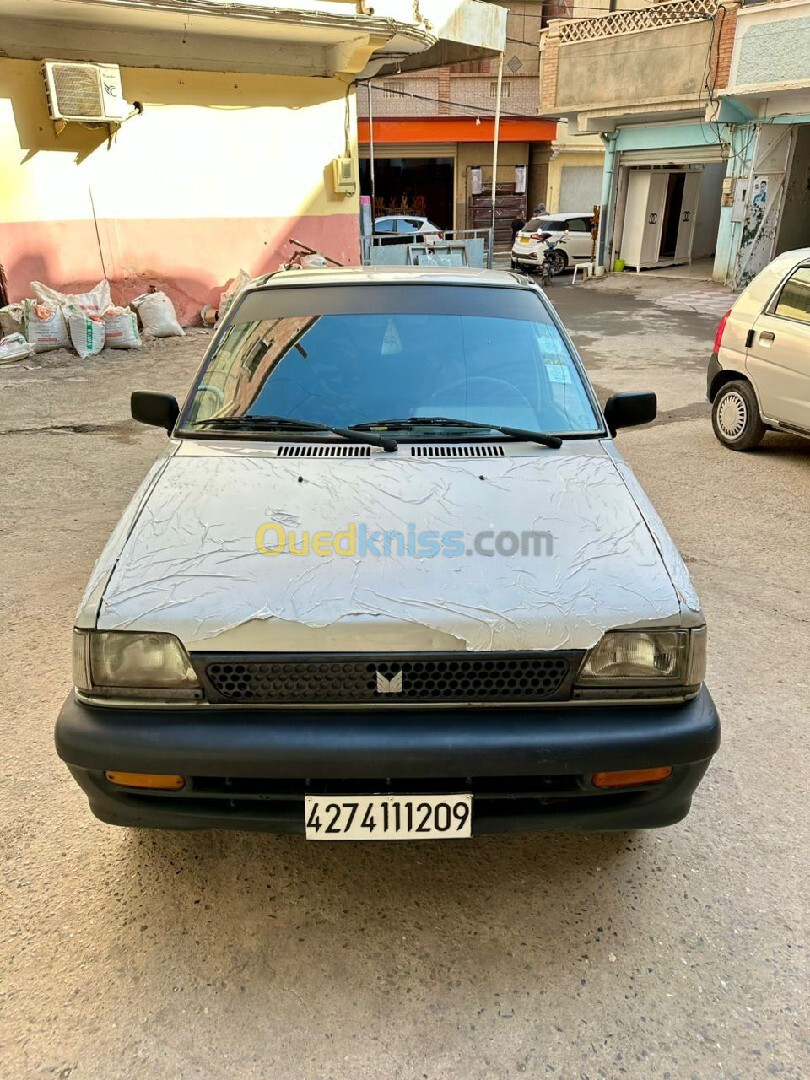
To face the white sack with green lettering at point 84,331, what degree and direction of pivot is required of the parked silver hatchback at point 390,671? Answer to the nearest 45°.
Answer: approximately 135° to its right

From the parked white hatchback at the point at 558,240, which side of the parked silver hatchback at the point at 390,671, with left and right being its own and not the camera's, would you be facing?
back
